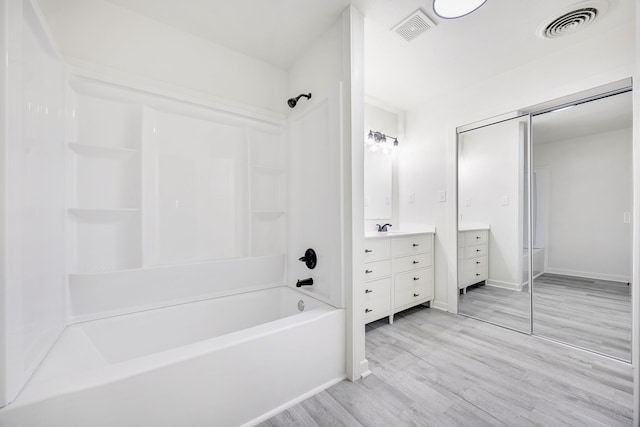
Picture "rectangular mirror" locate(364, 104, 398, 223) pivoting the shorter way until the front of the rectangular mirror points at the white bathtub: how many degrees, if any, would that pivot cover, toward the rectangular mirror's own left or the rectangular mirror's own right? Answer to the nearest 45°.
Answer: approximately 90° to the rectangular mirror's own right

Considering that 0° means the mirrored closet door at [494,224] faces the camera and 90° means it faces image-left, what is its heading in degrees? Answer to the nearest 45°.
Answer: approximately 45°

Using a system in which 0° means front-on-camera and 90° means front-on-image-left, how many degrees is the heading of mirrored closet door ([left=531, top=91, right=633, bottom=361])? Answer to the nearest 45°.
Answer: approximately 45°

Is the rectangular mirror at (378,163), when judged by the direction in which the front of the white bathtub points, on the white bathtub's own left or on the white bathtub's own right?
on the white bathtub's own left

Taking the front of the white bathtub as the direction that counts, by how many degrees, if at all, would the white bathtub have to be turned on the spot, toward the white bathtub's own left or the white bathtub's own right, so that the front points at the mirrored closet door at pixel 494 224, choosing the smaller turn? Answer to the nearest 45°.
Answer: approximately 45° to the white bathtub's own left

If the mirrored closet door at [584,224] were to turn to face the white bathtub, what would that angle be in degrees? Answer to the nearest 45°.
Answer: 0° — it already faces it

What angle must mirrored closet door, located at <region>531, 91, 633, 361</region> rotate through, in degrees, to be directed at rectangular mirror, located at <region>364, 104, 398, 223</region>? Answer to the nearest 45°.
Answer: approximately 45° to its right

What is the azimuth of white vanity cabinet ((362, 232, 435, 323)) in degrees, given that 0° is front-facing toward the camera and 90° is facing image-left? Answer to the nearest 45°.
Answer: approximately 315°
